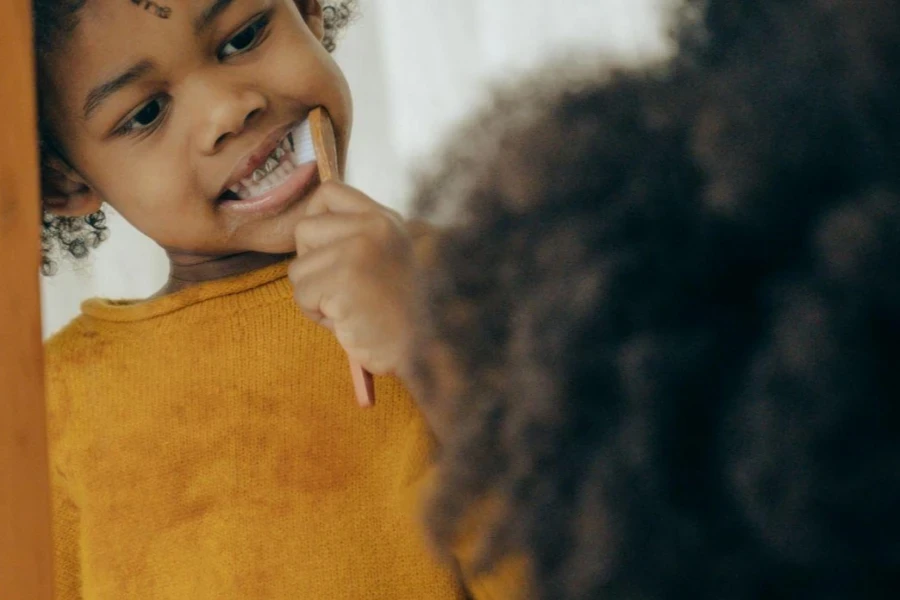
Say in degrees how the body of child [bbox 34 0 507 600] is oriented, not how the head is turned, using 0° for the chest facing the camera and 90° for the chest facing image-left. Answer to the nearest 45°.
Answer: approximately 0°

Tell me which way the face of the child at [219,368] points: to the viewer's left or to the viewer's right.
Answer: to the viewer's right
